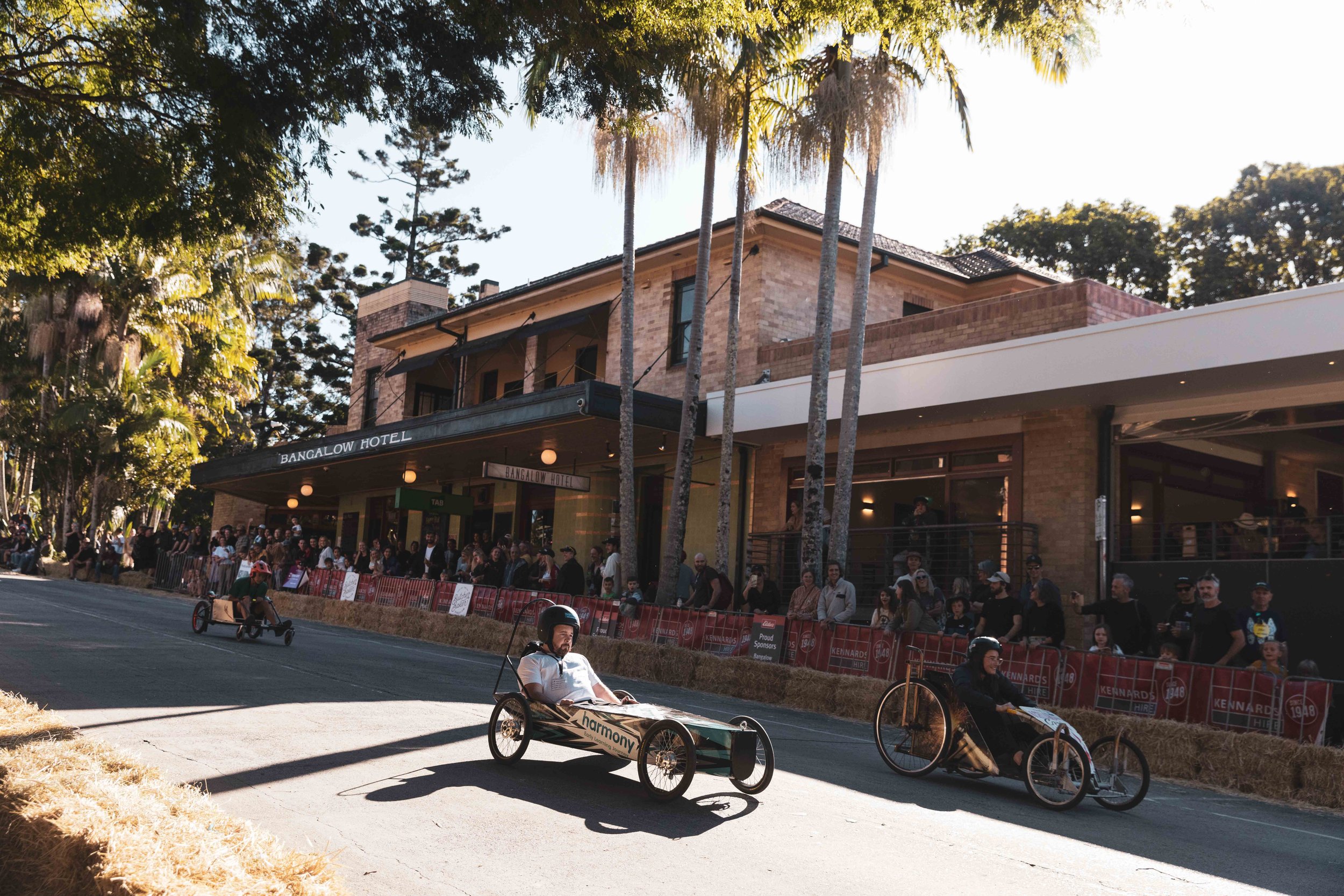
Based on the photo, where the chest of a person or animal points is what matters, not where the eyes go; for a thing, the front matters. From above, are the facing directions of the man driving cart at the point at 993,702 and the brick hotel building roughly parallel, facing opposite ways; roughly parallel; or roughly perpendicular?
roughly perpendicular

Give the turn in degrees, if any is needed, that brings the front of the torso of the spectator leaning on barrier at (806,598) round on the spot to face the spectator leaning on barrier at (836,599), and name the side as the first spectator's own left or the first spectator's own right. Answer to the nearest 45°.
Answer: approximately 90° to the first spectator's own left

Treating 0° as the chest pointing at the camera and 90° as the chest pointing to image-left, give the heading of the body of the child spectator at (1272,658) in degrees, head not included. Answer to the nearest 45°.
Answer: approximately 45°

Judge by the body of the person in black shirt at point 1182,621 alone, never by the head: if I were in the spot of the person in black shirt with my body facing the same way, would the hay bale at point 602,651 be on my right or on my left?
on my right

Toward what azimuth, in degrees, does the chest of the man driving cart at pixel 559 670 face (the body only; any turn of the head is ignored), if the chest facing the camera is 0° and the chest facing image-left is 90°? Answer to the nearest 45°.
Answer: approximately 315°

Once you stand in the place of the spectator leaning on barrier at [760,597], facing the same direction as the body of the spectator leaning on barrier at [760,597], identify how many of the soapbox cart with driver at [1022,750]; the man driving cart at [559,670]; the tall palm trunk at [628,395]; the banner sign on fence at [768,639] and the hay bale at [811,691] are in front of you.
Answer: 4

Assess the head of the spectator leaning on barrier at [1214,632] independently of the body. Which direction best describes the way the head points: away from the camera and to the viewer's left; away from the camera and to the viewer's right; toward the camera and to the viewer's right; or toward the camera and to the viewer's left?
toward the camera and to the viewer's left

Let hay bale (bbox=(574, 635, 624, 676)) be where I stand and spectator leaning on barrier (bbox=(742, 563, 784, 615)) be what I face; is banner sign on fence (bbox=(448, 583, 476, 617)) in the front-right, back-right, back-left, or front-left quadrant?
back-left

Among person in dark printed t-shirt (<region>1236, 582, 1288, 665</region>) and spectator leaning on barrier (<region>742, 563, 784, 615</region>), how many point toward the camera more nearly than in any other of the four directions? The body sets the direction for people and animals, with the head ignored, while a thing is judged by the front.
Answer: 2

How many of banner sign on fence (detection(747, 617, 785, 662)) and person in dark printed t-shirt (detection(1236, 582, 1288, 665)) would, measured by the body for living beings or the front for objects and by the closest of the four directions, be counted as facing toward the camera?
2

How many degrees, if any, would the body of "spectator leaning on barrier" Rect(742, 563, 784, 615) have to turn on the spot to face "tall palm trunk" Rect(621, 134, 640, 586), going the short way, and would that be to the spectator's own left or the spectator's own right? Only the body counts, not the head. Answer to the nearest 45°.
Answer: approximately 135° to the spectator's own right
